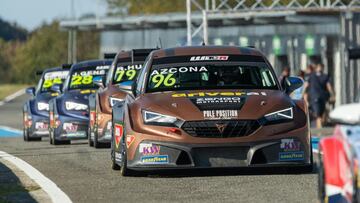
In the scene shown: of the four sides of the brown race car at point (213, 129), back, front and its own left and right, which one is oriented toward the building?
back

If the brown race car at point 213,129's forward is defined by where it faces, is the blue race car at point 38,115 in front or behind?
behind

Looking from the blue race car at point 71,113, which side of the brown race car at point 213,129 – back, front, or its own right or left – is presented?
back

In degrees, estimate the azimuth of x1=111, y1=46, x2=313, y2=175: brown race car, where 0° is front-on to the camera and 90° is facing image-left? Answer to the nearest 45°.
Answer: approximately 0°

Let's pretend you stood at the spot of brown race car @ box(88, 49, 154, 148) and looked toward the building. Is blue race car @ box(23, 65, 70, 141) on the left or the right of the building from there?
left

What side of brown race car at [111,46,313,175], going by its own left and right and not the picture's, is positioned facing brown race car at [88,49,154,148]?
back
